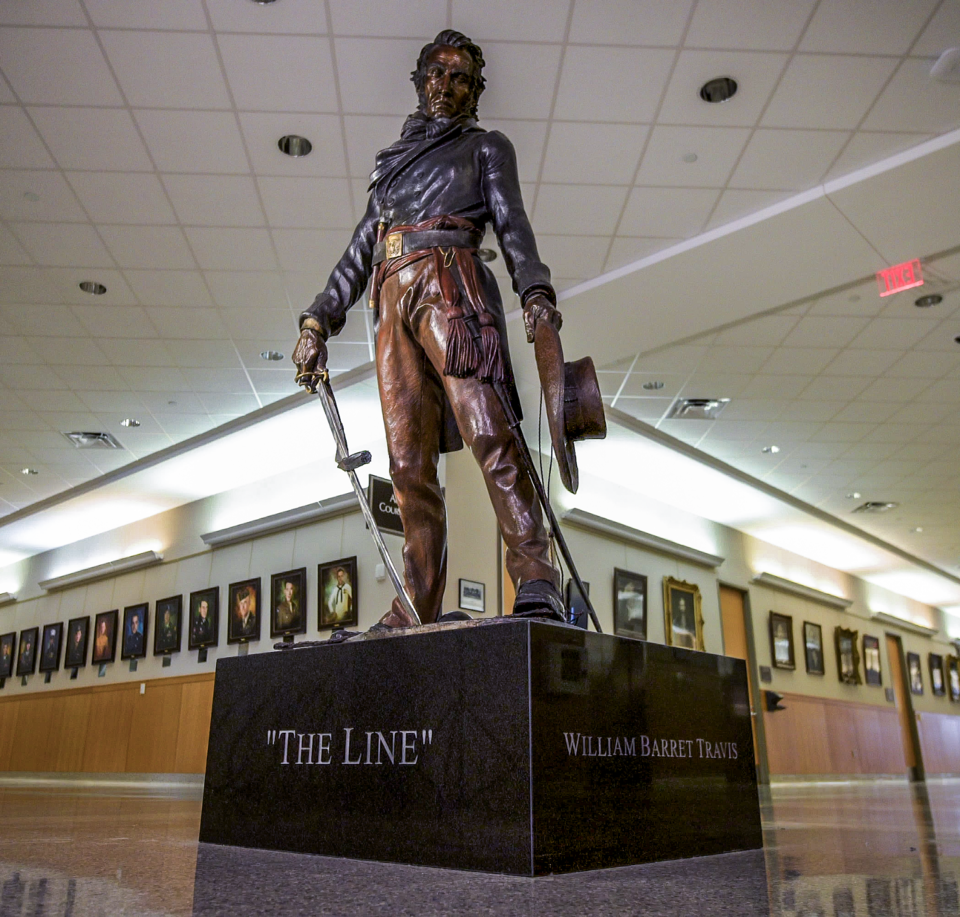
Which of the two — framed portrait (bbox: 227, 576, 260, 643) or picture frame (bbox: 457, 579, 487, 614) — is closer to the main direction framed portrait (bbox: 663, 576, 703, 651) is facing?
the picture frame

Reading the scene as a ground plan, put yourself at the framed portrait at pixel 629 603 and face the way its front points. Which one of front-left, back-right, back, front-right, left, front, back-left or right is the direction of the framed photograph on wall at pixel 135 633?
back-right

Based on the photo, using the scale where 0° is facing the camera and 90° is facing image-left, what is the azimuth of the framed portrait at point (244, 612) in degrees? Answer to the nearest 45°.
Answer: approximately 45°

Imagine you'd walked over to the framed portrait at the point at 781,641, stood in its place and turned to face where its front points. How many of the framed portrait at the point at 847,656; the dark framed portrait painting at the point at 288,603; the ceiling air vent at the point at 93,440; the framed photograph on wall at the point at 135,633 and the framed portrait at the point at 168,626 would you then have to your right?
4

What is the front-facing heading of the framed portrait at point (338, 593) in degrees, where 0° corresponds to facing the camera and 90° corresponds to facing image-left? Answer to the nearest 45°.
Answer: approximately 45°
